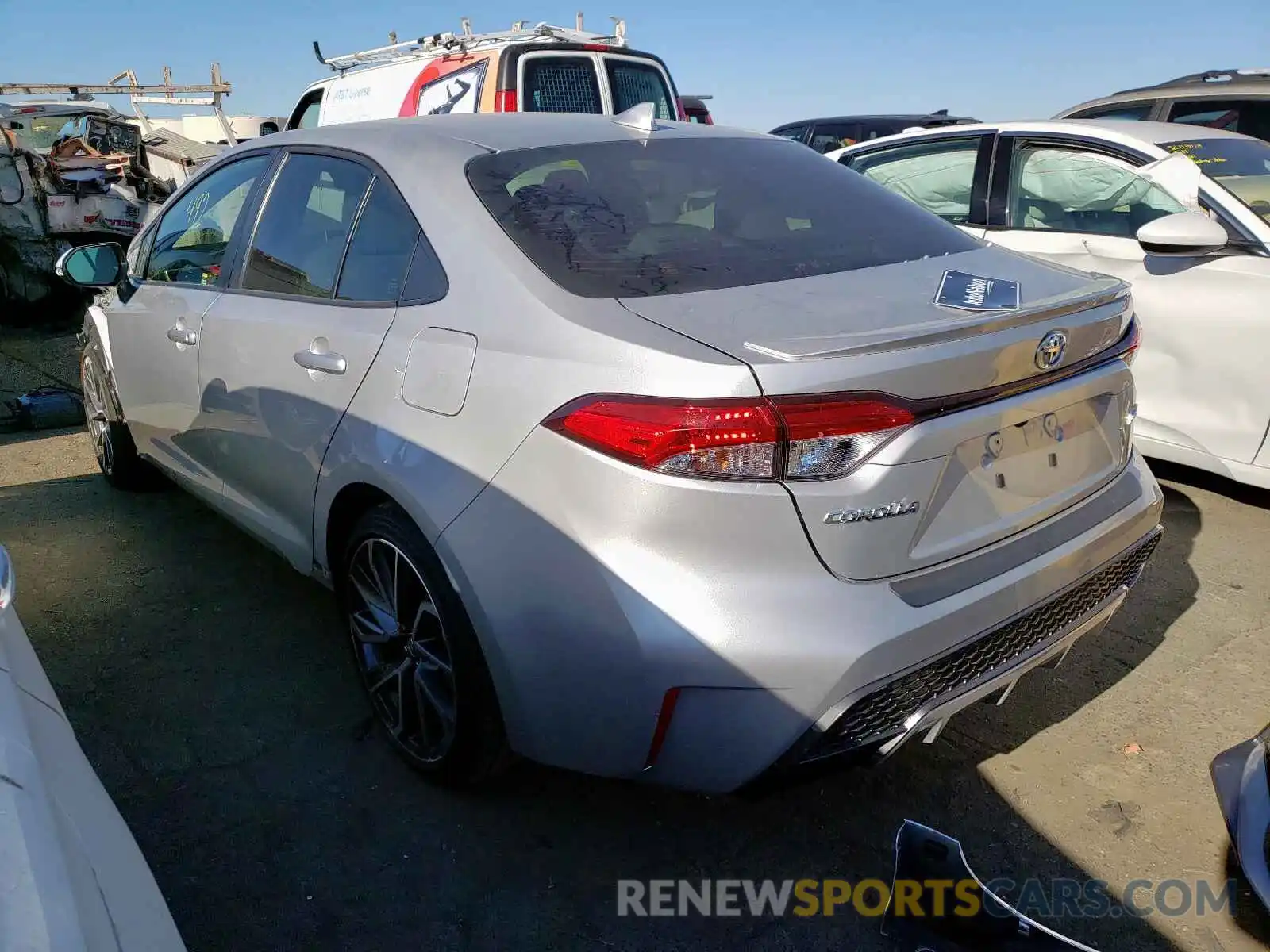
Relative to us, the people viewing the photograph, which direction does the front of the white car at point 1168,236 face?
facing the viewer and to the right of the viewer

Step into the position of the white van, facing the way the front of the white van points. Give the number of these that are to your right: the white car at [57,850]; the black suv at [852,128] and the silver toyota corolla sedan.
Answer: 1

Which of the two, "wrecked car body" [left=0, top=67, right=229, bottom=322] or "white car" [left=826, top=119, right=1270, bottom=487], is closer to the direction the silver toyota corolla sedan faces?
the wrecked car body

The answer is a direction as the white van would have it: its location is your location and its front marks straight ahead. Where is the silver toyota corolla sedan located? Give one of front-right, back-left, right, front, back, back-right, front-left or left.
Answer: back-left

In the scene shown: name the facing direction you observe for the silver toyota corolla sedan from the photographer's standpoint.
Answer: facing away from the viewer and to the left of the viewer

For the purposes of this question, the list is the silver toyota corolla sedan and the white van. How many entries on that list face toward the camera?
0

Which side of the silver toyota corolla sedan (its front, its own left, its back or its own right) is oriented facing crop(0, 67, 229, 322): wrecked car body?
front

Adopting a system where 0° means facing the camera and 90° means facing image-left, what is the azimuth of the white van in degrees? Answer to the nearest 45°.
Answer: approximately 135°

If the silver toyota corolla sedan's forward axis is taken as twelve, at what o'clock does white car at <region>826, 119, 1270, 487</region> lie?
The white car is roughly at 3 o'clock from the silver toyota corolla sedan.

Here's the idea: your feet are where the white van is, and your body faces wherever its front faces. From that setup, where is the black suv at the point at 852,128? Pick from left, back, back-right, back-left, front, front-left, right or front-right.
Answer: right

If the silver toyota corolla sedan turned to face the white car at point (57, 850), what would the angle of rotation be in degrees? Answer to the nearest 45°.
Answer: approximately 90° to its left

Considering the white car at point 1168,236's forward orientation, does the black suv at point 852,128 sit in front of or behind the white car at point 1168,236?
behind
